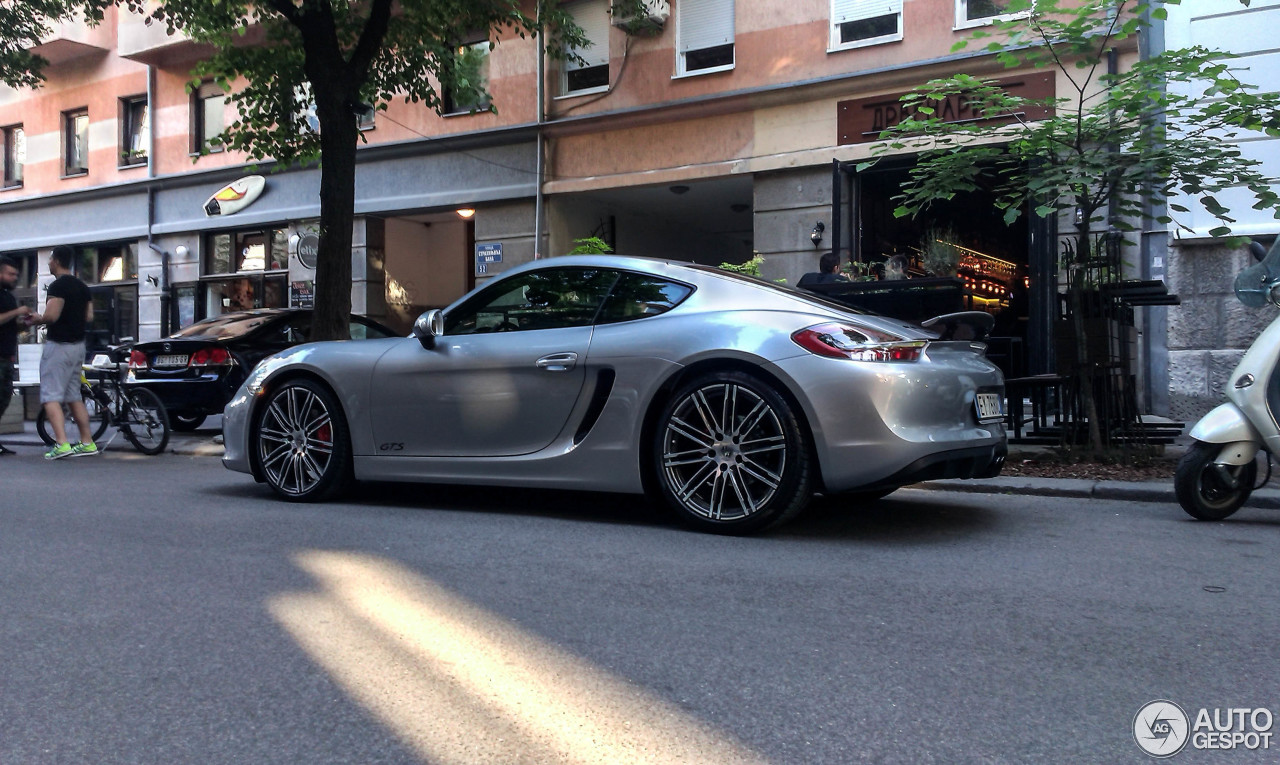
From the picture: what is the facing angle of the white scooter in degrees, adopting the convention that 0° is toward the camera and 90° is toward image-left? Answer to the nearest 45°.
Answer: approximately 90°

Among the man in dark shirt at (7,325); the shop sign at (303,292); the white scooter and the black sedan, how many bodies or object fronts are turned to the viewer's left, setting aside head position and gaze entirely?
1

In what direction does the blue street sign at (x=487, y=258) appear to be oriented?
toward the camera

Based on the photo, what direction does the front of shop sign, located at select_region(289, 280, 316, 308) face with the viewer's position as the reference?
facing the viewer

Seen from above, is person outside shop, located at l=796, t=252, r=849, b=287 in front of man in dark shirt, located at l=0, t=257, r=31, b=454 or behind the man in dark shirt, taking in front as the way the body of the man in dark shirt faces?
in front

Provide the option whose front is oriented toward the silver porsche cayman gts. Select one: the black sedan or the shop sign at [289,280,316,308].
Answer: the shop sign

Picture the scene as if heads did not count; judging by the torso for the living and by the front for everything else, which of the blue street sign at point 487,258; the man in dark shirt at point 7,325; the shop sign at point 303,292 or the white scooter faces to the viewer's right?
the man in dark shirt

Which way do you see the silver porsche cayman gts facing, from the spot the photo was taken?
facing away from the viewer and to the left of the viewer

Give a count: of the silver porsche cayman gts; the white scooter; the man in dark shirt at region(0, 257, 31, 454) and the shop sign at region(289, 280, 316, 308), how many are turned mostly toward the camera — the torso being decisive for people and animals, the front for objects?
1

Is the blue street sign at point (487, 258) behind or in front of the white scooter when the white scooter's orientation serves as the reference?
in front
